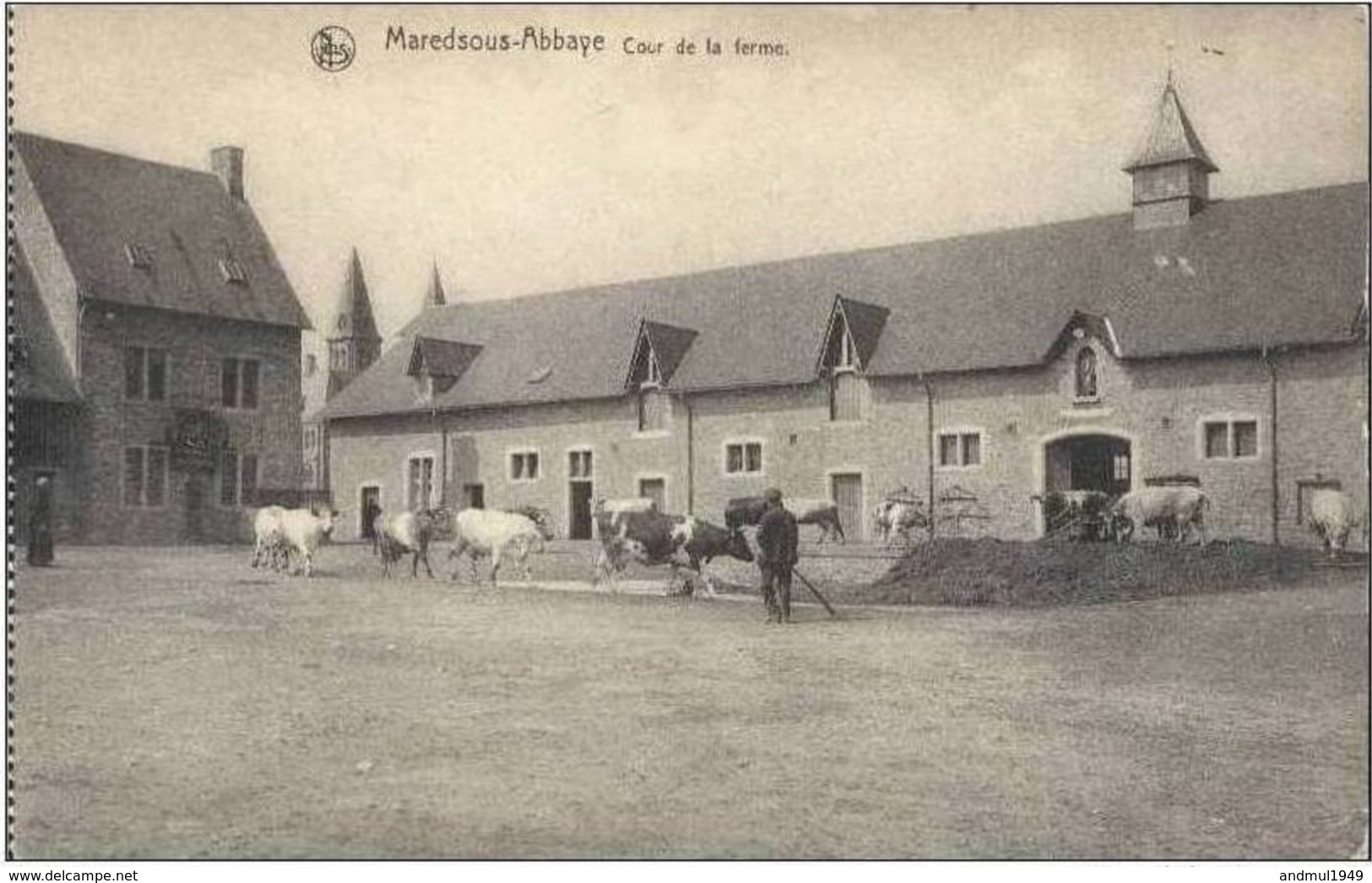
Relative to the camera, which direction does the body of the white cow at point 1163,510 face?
to the viewer's left

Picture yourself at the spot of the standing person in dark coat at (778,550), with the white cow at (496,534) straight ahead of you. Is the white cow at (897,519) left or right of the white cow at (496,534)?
right

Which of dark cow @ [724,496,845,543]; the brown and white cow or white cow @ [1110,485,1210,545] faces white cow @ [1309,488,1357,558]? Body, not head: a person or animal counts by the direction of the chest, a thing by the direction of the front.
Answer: the brown and white cow

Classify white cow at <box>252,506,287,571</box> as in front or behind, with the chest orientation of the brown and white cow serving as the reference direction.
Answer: behind

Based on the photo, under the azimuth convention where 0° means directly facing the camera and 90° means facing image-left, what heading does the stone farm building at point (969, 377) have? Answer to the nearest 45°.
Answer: approximately 45°

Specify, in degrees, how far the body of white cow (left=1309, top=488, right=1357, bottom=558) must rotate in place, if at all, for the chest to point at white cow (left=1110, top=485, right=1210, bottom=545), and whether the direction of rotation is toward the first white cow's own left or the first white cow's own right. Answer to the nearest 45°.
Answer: approximately 135° to the first white cow's own right

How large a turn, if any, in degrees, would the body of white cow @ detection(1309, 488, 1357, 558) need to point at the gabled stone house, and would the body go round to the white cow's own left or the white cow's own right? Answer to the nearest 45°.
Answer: approximately 90° to the white cow's own right
